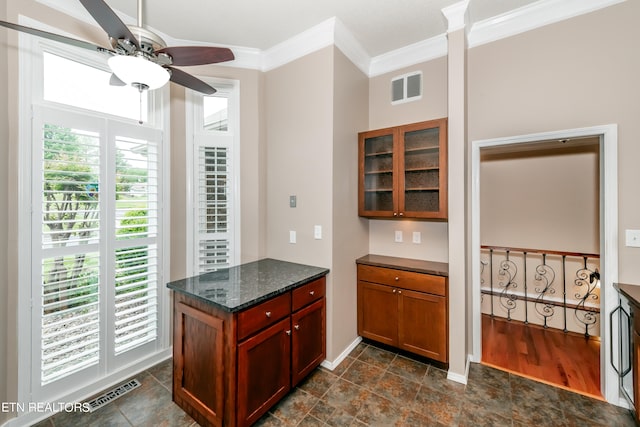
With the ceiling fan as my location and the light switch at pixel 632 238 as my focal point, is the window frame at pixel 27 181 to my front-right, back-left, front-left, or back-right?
back-left

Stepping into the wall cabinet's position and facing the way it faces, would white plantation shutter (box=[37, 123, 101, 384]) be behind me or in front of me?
in front

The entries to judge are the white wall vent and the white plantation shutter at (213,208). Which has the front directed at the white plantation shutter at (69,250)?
the white wall vent

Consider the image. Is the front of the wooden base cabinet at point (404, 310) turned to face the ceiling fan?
yes

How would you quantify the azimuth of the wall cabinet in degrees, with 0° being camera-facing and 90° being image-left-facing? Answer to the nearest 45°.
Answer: approximately 45°

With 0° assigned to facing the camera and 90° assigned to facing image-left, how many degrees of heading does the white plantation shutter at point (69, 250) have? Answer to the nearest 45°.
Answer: approximately 315°

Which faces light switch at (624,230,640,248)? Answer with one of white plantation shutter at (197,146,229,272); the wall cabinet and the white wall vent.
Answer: the white plantation shutter

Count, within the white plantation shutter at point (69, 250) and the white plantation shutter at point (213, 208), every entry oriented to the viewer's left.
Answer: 0

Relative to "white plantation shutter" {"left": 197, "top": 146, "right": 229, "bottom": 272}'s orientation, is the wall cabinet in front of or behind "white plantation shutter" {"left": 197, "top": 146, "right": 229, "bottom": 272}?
in front

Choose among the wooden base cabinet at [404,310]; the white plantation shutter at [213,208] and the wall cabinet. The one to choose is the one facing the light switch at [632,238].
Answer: the white plantation shutter

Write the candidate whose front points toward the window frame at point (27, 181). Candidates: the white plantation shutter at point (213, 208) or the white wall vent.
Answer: the white wall vent
